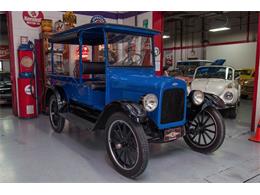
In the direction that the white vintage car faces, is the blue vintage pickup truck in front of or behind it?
in front

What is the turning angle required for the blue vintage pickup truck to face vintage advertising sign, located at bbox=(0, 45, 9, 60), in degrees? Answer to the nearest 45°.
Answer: approximately 180°

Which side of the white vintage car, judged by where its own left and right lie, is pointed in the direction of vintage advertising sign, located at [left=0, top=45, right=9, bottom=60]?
right

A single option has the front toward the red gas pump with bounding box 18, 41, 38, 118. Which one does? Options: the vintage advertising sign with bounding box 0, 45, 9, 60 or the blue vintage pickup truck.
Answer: the vintage advertising sign

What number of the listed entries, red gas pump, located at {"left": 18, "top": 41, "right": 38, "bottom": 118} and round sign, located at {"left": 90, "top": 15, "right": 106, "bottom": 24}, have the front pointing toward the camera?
2

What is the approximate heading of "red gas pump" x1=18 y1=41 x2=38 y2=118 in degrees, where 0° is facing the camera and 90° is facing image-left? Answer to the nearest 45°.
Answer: approximately 0°

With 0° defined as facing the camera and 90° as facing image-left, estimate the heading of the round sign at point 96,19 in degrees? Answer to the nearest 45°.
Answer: approximately 0°

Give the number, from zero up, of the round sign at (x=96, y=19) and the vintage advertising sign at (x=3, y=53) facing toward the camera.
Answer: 2
